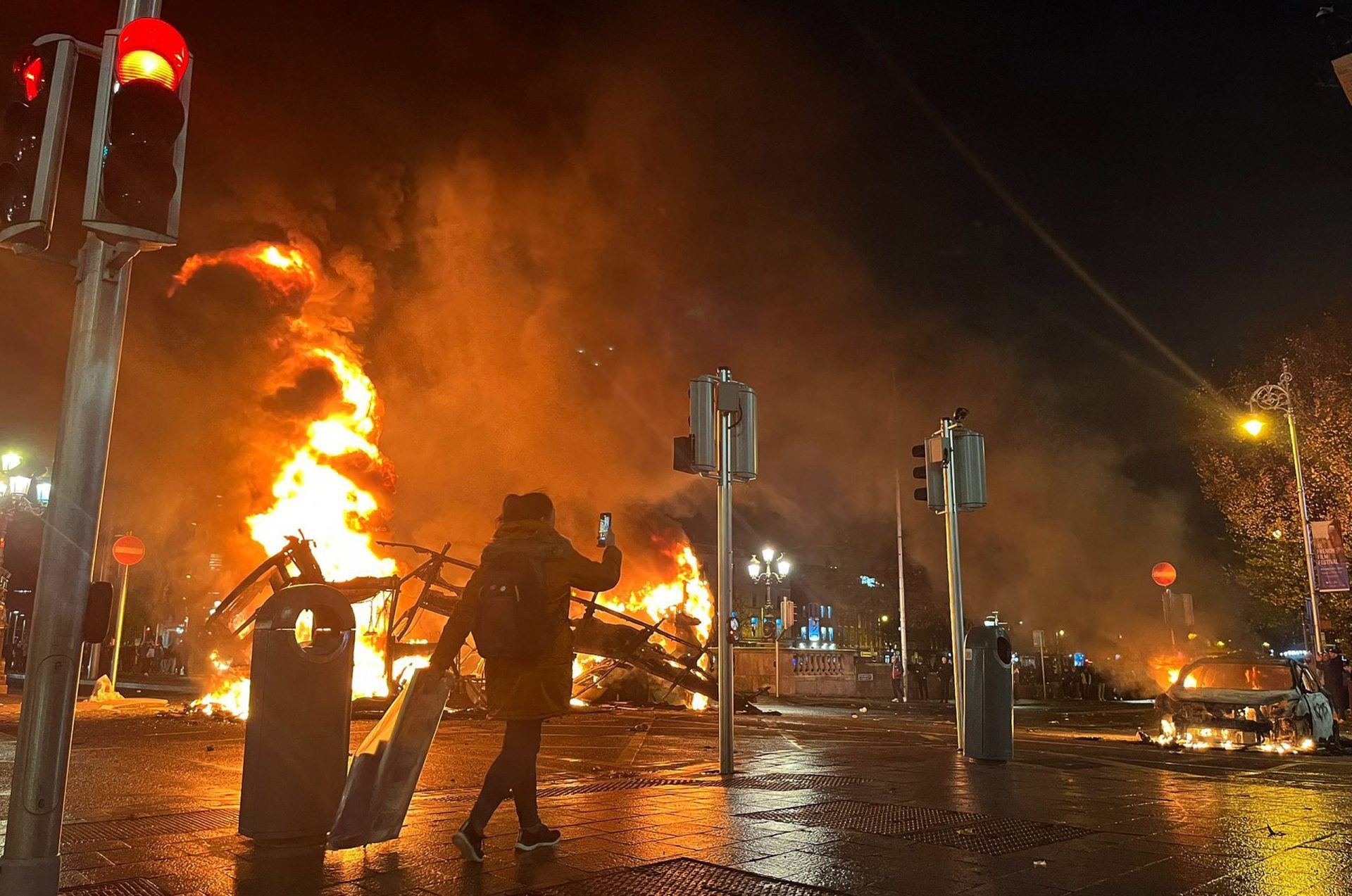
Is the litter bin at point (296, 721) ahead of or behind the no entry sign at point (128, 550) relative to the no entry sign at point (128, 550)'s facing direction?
ahead

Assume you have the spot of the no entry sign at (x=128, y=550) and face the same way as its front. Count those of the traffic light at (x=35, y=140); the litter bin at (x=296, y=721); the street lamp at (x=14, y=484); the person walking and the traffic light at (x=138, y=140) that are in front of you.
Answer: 4

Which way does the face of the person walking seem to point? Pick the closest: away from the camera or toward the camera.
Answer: away from the camera

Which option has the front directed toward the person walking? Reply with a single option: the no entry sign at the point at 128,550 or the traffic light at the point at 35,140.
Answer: the no entry sign

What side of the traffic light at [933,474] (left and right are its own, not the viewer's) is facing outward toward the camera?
left

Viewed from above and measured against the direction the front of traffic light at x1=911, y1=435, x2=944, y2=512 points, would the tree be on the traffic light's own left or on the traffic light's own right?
on the traffic light's own right

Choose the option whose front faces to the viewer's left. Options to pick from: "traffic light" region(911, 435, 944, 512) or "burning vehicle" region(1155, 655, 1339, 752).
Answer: the traffic light

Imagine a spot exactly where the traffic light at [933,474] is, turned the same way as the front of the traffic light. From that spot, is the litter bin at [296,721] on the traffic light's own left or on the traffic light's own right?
on the traffic light's own left

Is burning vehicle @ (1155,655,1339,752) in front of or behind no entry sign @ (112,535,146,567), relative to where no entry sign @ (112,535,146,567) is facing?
in front

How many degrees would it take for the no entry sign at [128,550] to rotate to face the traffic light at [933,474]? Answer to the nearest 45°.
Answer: approximately 45° to its left

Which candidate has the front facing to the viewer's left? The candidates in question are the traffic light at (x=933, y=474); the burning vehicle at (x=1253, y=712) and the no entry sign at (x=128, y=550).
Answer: the traffic light

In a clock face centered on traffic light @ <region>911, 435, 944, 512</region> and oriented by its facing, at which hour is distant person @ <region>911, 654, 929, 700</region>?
The distant person is roughly at 3 o'clock from the traffic light.
